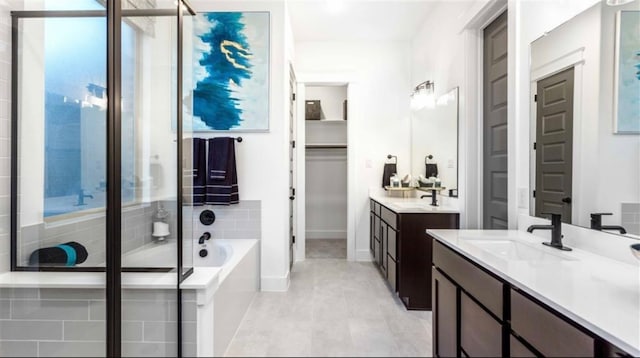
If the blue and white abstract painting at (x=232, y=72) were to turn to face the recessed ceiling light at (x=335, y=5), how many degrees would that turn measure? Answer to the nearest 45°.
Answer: approximately 90° to its left

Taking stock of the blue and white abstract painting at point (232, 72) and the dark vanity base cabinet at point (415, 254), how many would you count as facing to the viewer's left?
1

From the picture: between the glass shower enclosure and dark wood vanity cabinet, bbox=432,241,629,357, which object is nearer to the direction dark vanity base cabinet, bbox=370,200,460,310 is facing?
the glass shower enclosure

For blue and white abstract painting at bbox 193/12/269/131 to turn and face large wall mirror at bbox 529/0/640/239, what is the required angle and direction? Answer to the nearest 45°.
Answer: approximately 45° to its left

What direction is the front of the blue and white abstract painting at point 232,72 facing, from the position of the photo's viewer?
facing the viewer

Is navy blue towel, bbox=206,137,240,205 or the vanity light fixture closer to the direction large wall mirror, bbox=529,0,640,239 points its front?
the navy blue towel

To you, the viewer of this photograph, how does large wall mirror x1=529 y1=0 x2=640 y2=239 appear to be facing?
facing the viewer and to the left of the viewer

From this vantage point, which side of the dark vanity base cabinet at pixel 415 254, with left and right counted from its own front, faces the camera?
left

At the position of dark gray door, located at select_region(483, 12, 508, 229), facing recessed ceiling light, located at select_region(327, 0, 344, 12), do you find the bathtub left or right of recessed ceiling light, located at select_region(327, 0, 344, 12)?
left

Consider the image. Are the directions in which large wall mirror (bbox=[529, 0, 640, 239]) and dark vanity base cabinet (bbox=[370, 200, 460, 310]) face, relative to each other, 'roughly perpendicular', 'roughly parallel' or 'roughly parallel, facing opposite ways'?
roughly parallel

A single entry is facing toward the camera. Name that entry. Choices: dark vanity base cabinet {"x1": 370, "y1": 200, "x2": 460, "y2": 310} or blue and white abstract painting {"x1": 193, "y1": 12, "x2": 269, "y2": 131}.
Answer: the blue and white abstract painting
